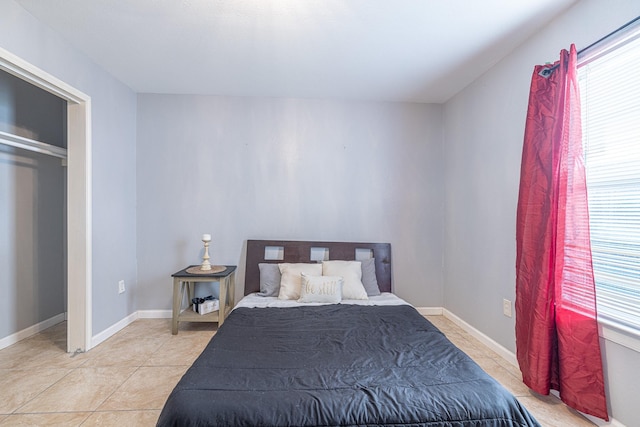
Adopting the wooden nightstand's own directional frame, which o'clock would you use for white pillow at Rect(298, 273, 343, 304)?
The white pillow is roughly at 10 o'clock from the wooden nightstand.

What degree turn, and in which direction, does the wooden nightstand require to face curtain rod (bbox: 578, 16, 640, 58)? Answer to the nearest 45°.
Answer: approximately 45° to its left

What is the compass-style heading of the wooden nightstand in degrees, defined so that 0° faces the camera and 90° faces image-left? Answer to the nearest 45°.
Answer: approximately 0°

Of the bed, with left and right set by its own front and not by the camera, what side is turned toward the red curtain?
left

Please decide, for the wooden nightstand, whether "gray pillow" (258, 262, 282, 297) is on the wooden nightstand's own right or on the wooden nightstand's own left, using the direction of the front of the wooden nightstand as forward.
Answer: on the wooden nightstand's own left

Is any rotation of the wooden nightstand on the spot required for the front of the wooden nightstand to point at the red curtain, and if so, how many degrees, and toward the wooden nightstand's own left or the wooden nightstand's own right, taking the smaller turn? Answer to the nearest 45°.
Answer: approximately 45° to the wooden nightstand's own left

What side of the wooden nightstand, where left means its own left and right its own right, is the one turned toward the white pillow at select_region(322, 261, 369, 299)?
left

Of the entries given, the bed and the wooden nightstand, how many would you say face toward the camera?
2

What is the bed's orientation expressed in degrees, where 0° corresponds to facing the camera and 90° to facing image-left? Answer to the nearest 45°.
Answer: approximately 0°

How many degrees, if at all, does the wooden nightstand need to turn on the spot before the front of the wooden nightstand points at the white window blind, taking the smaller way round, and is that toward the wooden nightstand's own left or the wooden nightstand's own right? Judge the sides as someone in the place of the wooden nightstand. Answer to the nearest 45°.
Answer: approximately 45° to the wooden nightstand's own left
